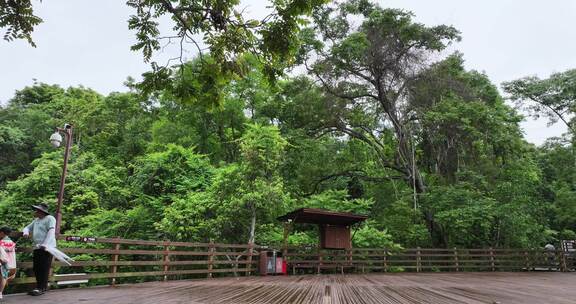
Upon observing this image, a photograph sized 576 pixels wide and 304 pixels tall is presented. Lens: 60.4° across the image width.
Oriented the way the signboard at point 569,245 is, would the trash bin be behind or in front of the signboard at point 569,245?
in front

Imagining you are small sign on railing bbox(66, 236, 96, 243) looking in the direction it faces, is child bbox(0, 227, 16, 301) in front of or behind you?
in front

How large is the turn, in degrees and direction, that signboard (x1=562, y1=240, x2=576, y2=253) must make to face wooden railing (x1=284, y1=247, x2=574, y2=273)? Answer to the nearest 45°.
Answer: approximately 45° to its right

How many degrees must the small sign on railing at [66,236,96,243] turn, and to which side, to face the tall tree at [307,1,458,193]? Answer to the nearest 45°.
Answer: approximately 135° to its left

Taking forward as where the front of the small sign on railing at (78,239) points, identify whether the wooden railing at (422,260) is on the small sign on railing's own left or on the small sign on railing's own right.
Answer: on the small sign on railing's own left

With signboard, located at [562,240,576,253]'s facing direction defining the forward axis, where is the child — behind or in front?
in front

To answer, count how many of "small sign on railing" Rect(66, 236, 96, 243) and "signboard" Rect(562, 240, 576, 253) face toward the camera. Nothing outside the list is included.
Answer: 2

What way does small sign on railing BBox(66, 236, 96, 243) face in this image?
toward the camera

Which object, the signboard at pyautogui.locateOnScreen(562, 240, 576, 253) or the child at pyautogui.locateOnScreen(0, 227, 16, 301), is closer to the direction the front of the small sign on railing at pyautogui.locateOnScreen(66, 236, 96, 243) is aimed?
the child
